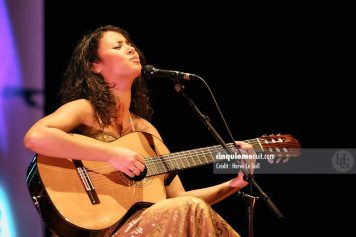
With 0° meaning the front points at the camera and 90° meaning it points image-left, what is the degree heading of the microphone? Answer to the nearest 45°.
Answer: approximately 90°
